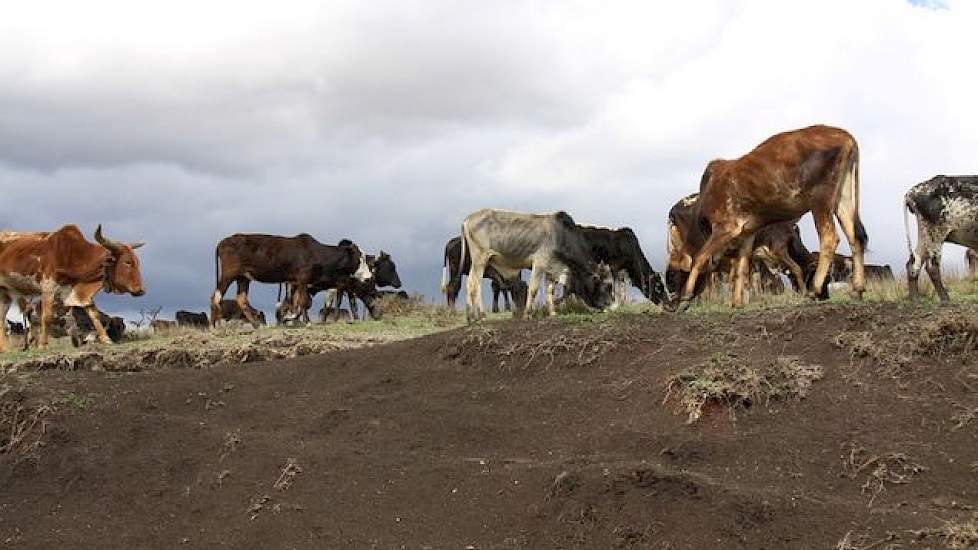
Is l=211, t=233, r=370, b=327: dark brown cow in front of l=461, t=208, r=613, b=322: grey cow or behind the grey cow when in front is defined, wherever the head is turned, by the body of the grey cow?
behind

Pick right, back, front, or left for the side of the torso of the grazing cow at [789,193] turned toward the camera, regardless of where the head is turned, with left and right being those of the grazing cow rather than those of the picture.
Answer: left

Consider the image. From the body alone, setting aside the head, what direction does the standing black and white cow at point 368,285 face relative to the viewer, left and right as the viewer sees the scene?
facing to the right of the viewer

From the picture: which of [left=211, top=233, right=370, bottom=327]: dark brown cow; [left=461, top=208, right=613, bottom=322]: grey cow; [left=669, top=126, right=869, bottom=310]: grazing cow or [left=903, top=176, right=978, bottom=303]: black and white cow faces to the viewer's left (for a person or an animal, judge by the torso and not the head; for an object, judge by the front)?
the grazing cow

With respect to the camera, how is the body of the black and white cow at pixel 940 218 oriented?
to the viewer's right

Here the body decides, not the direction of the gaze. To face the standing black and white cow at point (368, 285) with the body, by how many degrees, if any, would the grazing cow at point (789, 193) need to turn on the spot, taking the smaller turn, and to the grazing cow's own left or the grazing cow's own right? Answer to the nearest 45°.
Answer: approximately 45° to the grazing cow's own right

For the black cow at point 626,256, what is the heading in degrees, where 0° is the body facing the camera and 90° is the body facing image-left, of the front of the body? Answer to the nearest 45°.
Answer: approximately 270°

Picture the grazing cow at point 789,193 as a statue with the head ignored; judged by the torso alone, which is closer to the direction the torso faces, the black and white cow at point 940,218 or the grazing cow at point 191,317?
the grazing cow

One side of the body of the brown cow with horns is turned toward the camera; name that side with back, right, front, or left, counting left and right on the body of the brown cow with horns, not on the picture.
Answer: right

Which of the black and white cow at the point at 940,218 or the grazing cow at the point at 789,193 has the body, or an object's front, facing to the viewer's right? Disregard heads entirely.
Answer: the black and white cow

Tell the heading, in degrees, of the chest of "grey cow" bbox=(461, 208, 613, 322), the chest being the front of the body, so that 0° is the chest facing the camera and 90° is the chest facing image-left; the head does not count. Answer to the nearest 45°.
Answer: approximately 270°
